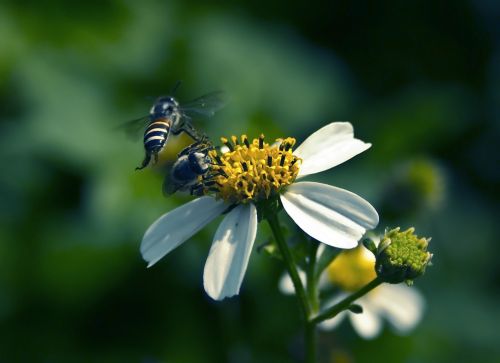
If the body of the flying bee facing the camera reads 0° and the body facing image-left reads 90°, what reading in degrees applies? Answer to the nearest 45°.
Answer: approximately 225°
